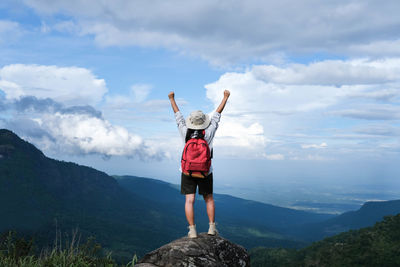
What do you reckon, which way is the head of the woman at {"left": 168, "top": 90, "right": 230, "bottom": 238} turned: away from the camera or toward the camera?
away from the camera

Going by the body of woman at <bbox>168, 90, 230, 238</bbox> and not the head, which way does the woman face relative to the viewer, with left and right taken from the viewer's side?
facing away from the viewer
